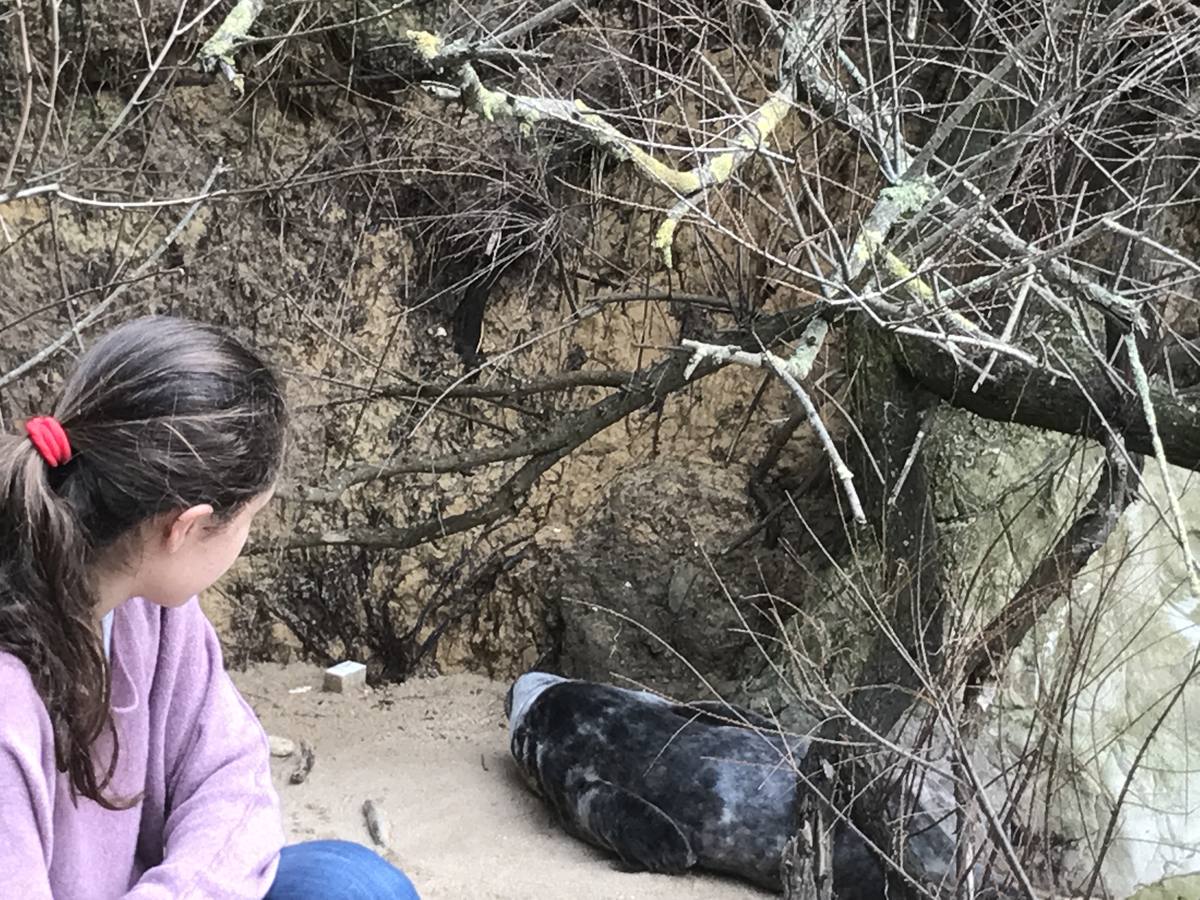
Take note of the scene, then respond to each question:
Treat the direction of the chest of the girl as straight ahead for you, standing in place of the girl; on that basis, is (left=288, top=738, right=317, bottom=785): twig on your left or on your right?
on your left

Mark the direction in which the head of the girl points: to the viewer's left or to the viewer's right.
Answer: to the viewer's right

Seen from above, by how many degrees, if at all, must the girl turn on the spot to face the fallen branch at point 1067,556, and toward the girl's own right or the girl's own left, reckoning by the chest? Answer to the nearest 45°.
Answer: approximately 90° to the girl's own left

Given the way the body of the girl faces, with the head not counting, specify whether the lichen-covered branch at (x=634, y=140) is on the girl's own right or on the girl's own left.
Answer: on the girl's own left

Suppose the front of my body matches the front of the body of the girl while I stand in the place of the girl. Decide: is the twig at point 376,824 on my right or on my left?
on my left

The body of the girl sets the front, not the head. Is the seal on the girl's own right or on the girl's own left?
on the girl's own left

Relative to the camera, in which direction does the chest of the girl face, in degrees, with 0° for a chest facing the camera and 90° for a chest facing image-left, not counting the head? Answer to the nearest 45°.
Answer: approximately 315°
